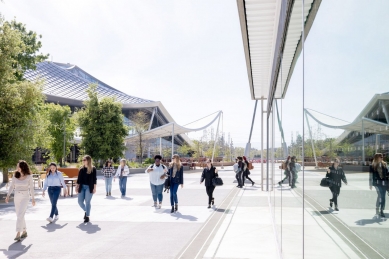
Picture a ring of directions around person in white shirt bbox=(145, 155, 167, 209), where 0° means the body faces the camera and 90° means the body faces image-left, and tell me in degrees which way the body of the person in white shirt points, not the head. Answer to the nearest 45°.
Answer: approximately 0°

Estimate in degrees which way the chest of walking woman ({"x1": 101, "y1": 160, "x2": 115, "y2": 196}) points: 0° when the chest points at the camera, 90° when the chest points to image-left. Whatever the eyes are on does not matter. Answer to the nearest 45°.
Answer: approximately 0°

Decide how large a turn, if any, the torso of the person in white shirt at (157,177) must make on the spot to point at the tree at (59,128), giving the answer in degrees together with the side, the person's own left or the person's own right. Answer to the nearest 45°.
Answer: approximately 180°

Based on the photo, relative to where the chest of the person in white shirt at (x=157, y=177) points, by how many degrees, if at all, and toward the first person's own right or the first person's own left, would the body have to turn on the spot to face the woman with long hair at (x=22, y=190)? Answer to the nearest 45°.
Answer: approximately 45° to the first person's own right

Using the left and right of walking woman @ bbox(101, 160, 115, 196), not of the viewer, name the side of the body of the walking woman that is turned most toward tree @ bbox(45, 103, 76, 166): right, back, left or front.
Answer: back

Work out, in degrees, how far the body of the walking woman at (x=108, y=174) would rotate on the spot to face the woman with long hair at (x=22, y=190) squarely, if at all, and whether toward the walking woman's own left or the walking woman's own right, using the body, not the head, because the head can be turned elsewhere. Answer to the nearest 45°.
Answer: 0° — they already face them

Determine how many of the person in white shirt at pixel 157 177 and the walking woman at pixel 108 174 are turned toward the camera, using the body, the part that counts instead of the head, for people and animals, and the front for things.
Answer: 2

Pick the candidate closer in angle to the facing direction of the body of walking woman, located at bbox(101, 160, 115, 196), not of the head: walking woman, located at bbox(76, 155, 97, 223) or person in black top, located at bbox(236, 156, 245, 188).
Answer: the walking woman

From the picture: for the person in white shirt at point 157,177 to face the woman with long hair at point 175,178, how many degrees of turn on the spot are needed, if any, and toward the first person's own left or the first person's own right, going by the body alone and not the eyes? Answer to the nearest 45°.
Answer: approximately 45° to the first person's own left
